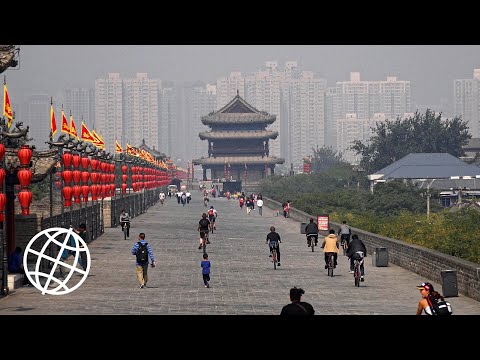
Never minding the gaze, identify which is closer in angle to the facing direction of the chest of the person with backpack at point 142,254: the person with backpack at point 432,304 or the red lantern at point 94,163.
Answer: the red lantern

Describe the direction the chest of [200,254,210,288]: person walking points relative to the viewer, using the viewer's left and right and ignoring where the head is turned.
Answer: facing away from the viewer

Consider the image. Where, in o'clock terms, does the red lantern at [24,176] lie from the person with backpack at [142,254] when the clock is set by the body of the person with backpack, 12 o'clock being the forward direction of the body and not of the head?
The red lantern is roughly at 10 o'clock from the person with backpack.

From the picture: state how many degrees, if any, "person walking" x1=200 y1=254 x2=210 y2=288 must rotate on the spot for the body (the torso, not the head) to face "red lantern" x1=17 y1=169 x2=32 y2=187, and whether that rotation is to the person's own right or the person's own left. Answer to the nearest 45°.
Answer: approximately 90° to the person's own left

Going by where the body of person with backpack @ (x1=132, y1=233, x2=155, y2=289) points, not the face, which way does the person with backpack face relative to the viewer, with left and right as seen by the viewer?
facing away from the viewer
